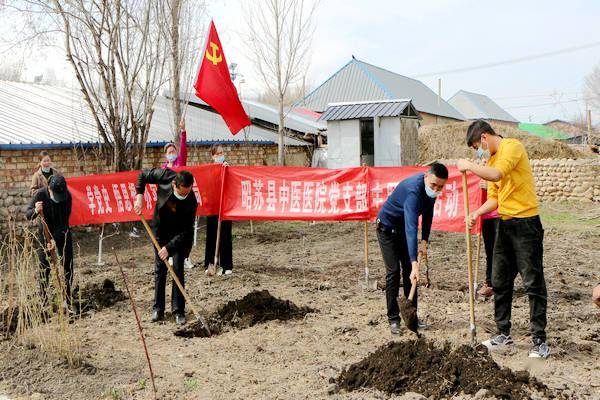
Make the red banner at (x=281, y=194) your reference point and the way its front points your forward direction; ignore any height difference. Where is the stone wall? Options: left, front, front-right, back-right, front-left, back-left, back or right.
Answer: back-left

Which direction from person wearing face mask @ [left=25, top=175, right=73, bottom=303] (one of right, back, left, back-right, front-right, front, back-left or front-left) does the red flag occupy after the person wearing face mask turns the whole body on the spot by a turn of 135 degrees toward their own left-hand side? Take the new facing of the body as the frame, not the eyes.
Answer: front

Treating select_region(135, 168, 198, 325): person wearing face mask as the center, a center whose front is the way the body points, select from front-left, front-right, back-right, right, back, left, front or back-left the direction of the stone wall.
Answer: back-left

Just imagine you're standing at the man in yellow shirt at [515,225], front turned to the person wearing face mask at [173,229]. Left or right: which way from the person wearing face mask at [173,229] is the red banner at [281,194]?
right

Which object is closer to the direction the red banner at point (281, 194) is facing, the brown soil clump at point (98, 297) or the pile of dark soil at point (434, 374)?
the pile of dark soil

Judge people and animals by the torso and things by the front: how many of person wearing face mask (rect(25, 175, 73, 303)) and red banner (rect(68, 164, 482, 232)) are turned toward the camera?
2

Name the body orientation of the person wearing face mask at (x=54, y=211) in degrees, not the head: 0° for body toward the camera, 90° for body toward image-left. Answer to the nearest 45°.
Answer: approximately 0°

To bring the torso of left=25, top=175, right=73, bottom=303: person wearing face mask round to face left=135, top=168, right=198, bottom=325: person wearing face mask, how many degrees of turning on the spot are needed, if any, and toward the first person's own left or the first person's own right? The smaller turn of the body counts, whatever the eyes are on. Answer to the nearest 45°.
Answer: approximately 45° to the first person's own left

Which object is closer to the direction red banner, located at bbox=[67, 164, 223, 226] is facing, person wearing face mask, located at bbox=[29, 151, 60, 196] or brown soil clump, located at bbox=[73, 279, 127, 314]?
the brown soil clump
